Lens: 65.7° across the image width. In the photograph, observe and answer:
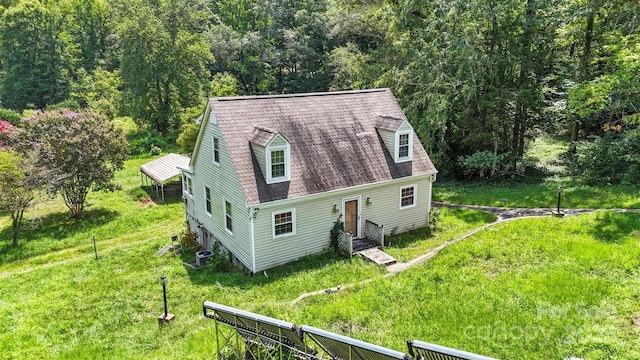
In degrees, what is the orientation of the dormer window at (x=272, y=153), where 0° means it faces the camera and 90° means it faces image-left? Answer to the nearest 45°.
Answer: approximately 315°

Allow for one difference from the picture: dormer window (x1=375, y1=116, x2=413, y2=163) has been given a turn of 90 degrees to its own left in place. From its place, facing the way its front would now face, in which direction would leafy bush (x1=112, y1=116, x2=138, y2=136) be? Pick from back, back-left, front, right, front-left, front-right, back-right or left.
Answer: left

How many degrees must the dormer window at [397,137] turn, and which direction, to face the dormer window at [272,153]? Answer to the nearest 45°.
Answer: approximately 90° to its right

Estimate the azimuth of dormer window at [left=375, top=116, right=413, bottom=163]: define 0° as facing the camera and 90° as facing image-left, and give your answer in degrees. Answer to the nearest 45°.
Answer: approximately 315°

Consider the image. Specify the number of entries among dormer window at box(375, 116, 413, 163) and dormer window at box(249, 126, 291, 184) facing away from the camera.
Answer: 0

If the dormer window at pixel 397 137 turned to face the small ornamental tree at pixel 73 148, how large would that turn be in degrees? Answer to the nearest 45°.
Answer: approximately 135° to its right

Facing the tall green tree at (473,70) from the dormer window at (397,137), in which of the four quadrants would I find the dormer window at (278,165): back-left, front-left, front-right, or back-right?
back-left

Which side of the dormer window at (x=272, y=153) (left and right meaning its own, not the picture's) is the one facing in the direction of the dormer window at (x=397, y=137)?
left

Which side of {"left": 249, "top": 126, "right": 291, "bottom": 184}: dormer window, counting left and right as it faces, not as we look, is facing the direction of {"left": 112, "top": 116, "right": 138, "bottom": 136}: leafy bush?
back

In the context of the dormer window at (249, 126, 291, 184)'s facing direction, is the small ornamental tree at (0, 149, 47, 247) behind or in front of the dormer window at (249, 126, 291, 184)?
behind
